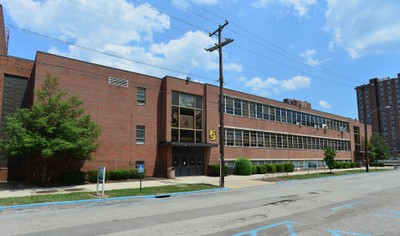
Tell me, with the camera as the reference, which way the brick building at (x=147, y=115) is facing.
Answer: facing the viewer and to the right of the viewer

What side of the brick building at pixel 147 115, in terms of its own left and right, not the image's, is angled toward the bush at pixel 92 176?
right

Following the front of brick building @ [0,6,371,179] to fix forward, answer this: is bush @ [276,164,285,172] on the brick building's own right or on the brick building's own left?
on the brick building's own left

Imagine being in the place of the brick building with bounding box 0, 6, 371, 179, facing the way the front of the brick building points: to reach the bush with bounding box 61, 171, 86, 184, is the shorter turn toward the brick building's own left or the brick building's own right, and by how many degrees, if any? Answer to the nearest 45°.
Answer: approximately 90° to the brick building's own right

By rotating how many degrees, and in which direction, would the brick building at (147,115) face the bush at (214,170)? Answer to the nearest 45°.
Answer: approximately 90° to its left
